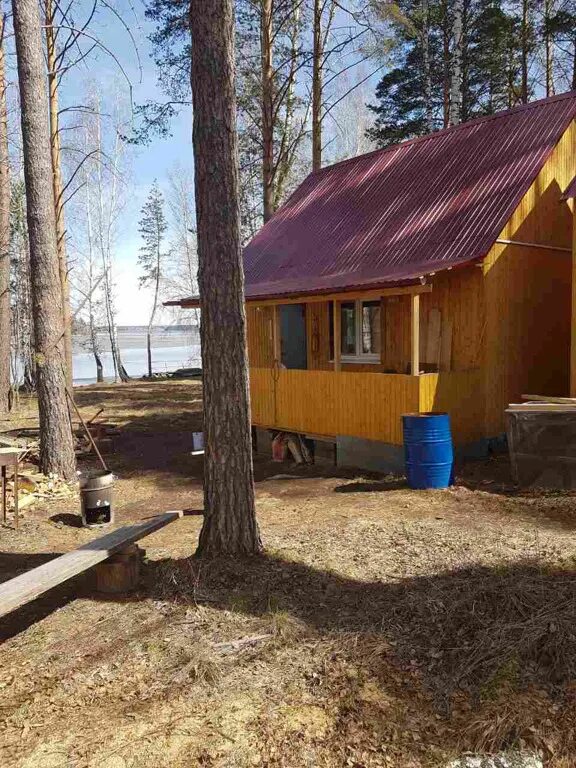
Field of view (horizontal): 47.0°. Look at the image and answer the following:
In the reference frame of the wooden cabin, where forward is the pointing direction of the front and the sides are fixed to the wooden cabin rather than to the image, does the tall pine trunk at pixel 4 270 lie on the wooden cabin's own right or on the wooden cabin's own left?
on the wooden cabin's own right

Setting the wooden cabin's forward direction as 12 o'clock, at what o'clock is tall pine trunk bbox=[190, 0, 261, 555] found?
The tall pine trunk is roughly at 11 o'clock from the wooden cabin.

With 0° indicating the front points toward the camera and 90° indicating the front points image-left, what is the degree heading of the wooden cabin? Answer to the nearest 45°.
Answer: approximately 45°

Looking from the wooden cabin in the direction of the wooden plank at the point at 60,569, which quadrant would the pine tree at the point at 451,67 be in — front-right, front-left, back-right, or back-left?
back-right

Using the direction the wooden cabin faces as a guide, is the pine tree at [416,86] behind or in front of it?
behind

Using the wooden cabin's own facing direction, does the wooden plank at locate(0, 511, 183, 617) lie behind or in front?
in front

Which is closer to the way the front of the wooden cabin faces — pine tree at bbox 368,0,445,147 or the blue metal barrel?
the blue metal barrel
